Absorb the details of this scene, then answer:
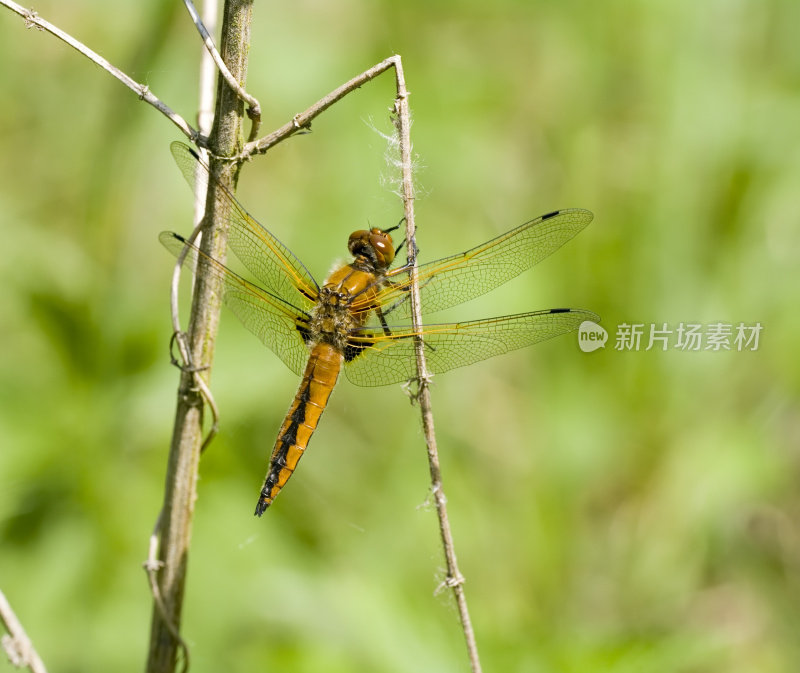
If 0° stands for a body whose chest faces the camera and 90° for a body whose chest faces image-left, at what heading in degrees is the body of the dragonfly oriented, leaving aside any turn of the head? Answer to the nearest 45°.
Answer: approximately 225°
